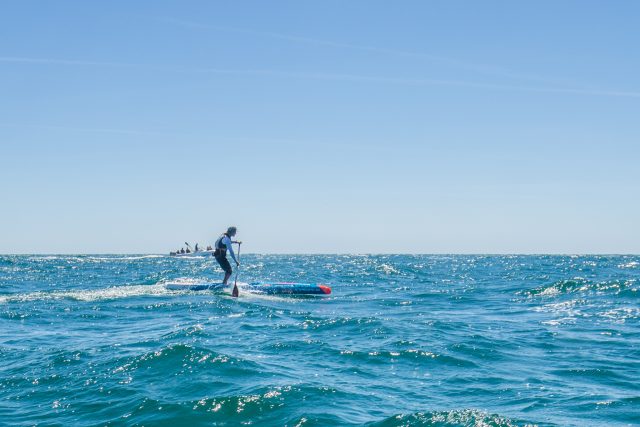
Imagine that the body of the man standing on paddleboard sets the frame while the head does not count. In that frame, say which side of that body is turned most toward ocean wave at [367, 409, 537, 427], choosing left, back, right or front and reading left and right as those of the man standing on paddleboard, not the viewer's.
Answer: right

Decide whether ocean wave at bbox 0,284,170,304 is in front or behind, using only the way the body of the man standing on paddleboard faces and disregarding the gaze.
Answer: behind

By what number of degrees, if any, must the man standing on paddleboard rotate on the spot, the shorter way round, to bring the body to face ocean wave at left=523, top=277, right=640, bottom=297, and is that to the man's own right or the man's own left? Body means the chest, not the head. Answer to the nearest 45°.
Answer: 0° — they already face it

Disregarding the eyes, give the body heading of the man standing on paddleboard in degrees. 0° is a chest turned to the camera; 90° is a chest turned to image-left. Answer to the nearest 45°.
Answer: approximately 270°

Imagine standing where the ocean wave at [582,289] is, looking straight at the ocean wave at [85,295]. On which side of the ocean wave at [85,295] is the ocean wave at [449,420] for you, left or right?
left
